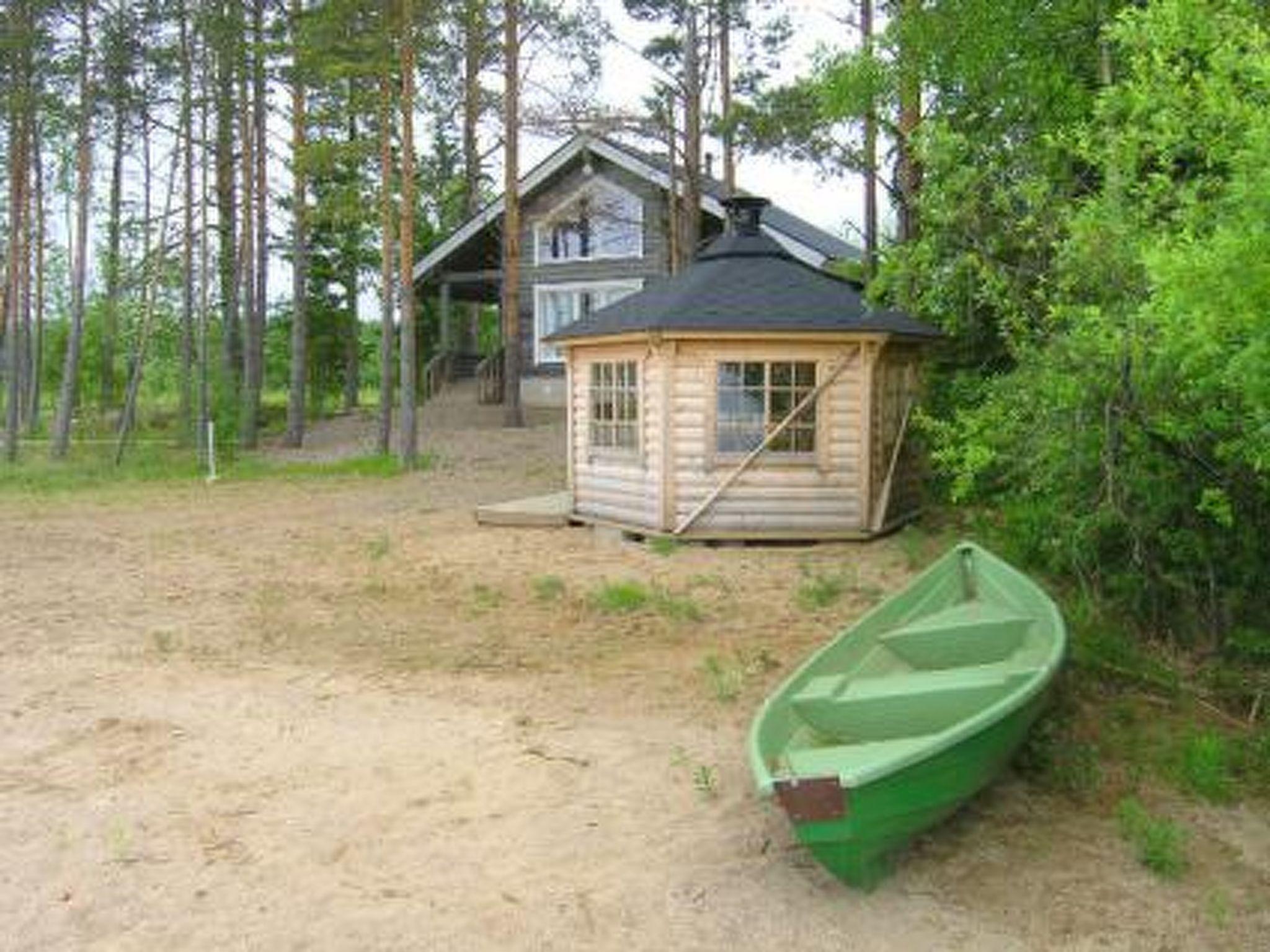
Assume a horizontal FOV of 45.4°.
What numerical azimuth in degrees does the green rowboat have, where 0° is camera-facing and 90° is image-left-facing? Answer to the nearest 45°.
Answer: approximately 225°

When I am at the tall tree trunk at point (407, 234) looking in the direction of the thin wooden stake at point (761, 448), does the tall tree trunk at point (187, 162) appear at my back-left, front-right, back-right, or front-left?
back-right

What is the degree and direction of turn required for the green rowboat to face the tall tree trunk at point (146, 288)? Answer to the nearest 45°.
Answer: approximately 90° to its left

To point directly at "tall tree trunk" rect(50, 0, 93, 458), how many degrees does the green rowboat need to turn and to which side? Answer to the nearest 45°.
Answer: approximately 90° to its left

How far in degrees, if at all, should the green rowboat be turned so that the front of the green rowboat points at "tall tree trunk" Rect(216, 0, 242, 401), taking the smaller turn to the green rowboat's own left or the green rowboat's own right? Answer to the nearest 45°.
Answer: approximately 90° to the green rowboat's own left

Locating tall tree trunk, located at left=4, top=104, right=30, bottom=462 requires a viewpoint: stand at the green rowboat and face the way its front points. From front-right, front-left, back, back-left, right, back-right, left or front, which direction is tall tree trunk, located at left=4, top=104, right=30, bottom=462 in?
left

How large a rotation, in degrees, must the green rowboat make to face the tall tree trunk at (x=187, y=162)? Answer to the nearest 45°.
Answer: approximately 90° to its left

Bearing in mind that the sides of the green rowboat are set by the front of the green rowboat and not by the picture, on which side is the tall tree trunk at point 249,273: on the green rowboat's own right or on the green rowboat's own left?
on the green rowboat's own left

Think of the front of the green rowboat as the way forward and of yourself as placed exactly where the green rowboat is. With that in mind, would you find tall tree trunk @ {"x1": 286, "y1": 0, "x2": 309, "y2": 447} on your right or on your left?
on your left

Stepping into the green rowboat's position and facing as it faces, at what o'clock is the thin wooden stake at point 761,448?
The thin wooden stake is roughly at 10 o'clock from the green rowboat.

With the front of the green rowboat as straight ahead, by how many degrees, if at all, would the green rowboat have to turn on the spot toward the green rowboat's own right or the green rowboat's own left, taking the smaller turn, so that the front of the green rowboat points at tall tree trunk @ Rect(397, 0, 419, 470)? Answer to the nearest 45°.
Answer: approximately 90° to the green rowboat's own left
